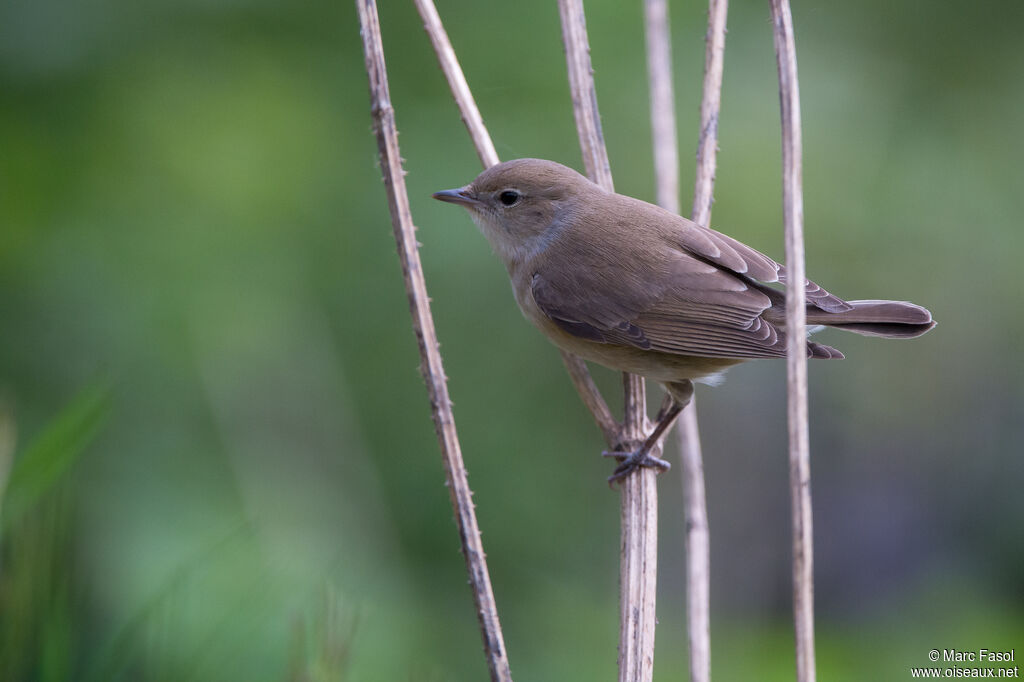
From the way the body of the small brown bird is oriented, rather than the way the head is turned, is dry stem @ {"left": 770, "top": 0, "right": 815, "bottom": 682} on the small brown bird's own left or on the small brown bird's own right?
on the small brown bird's own left

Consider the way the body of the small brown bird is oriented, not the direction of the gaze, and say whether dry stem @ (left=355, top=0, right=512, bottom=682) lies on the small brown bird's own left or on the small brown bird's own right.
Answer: on the small brown bird's own left

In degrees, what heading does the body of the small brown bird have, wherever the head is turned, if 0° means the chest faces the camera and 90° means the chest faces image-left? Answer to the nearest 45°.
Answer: approximately 90°
